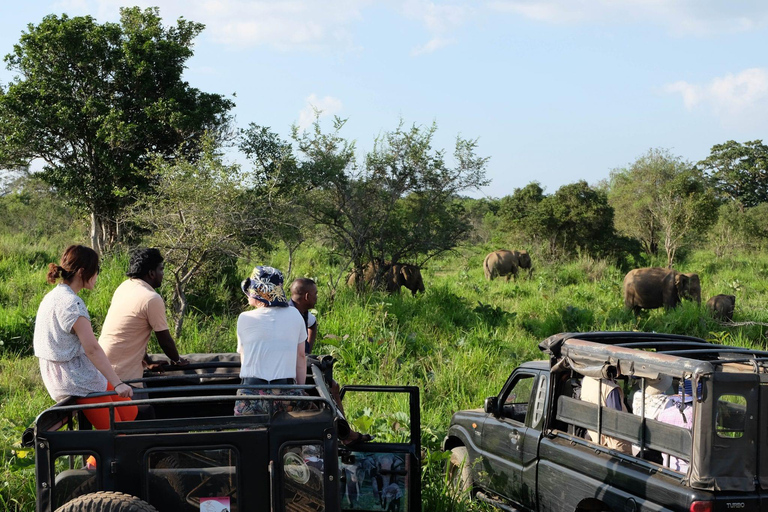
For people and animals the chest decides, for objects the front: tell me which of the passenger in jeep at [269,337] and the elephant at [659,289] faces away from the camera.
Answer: the passenger in jeep

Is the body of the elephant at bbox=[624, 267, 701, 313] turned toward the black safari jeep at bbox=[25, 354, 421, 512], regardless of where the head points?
no

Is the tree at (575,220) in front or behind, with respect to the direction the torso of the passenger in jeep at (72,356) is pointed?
in front

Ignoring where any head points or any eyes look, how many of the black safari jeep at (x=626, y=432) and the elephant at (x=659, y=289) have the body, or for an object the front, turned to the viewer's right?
1

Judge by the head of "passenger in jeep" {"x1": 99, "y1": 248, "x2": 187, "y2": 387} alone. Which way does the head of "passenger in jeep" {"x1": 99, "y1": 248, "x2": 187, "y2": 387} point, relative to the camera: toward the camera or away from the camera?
away from the camera

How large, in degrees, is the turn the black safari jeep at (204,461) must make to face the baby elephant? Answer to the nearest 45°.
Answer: approximately 45° to its right

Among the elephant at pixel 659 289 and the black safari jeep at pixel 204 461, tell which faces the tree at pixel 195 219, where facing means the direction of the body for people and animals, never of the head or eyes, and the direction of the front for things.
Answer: the black safari jeep

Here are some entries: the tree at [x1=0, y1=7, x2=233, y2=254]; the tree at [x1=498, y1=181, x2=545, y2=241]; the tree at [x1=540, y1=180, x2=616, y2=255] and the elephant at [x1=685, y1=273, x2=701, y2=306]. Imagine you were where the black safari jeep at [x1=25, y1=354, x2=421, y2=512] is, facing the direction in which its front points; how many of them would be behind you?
0

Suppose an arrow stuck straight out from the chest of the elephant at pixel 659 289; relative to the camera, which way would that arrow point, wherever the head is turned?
to the viewer's right

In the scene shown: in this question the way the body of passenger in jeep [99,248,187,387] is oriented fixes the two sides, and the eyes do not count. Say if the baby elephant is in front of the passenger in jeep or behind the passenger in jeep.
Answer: in front

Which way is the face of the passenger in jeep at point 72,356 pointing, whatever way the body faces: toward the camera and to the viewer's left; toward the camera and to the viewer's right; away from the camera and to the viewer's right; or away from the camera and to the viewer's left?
away from the camera and to the viewer's right

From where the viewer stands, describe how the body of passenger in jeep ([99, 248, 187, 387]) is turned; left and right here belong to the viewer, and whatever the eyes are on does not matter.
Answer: facing away from the viewer and to the right of the viewer

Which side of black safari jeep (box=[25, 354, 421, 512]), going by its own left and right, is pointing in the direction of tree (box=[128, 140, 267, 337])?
front

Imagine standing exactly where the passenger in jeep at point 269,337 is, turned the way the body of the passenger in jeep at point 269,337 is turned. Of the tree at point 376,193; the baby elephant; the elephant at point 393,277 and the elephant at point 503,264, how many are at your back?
0

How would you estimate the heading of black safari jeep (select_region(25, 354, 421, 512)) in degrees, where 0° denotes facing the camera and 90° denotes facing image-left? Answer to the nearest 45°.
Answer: approximately 180°
